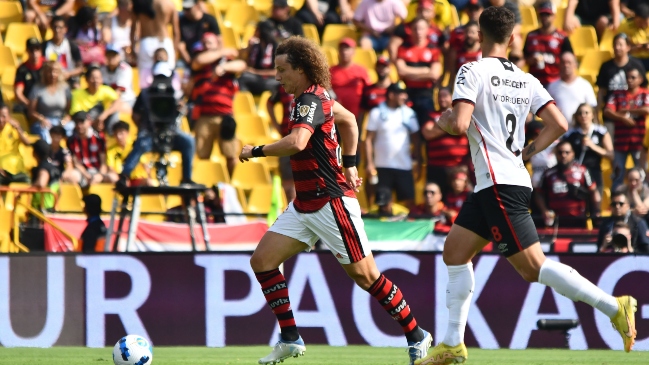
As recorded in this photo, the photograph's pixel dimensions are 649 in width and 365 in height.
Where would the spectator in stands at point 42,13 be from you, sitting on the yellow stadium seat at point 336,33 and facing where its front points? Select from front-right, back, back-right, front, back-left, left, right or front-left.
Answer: right

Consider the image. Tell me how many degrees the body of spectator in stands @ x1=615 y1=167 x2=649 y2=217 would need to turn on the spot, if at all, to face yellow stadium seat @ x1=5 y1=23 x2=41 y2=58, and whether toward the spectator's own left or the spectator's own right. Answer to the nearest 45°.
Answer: approximately 90° to the spectator's own right

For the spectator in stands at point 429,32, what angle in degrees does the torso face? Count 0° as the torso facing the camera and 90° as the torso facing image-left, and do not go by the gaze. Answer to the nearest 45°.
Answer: approximately 0°

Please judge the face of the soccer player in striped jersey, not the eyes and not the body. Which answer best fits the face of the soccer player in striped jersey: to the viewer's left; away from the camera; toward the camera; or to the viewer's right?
to the viewer's left

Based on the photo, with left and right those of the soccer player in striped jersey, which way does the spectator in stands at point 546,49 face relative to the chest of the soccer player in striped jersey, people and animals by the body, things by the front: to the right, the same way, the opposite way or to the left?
to the left

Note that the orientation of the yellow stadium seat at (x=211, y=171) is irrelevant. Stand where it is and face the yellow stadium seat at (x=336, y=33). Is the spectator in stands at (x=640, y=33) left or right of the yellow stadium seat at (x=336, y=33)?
right

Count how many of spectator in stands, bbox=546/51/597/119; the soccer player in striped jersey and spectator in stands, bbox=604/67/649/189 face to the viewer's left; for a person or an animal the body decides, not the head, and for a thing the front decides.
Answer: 1

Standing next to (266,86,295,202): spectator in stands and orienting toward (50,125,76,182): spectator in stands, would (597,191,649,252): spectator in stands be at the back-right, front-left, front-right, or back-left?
back-left

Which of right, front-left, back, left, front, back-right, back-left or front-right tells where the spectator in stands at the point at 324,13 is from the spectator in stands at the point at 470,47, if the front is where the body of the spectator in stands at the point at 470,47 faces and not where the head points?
back-right

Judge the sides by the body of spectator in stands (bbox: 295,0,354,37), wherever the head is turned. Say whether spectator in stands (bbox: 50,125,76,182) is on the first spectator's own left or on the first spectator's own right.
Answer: on the first spectator's own right

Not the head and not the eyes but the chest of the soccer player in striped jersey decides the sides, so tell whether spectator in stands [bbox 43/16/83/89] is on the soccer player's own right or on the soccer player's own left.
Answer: on the soccer player's own right

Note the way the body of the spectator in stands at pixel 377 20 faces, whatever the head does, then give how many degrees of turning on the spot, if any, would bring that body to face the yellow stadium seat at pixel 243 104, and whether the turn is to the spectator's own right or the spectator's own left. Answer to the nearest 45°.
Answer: approximately 90° to the spectator's own right
